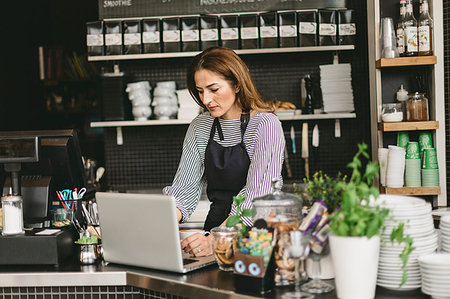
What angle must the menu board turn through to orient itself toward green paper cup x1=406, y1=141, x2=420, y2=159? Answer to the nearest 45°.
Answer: approximately 45° to its left

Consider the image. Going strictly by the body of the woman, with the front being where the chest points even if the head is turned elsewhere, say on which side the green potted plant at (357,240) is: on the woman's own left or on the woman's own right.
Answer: on the woman's own left

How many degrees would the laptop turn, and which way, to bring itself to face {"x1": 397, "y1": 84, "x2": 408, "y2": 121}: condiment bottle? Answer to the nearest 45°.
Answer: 0° — it already faces it

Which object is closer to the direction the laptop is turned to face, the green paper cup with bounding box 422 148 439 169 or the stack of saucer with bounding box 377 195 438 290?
the green paper cup

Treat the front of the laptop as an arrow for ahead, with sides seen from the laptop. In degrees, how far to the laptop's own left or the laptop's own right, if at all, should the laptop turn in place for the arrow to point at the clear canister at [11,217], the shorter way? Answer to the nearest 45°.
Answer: approximately 90° to the laptop's own left

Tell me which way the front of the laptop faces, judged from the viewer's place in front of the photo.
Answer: facing away from the viewer and to the right of the viewer

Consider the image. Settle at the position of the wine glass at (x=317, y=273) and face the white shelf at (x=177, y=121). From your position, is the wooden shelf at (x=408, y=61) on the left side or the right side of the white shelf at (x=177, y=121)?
right

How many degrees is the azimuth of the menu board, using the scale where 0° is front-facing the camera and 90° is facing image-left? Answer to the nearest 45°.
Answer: approximately 0°

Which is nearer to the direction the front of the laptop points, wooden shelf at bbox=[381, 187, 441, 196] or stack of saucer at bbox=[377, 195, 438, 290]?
the wooden shelf

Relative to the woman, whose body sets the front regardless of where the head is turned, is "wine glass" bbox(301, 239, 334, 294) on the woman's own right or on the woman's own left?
on the woman's own left

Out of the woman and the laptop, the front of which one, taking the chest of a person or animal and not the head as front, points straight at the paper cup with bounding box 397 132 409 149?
the laptop

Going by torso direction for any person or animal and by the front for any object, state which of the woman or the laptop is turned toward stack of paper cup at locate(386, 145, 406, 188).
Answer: the laptop
